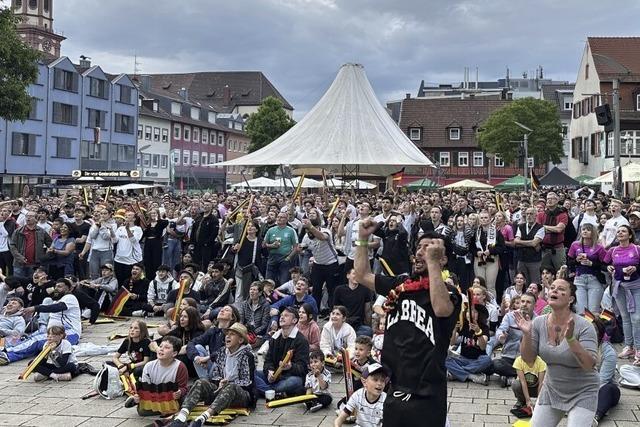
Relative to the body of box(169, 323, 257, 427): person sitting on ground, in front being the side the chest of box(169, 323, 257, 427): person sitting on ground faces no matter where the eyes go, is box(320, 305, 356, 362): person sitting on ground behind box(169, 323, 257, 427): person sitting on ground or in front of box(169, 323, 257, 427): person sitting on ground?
behind

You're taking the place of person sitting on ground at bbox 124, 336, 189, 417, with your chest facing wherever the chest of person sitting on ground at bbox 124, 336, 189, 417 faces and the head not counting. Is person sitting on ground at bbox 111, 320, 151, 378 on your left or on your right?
on your right

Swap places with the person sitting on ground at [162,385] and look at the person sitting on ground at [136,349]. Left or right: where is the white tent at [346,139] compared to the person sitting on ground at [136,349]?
right

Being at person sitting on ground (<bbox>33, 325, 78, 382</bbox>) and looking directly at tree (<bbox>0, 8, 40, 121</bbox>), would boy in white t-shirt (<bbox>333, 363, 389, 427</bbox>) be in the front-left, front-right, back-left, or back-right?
back-right

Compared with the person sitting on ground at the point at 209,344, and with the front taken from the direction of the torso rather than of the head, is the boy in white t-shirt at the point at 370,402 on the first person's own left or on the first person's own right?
on the first person's own left

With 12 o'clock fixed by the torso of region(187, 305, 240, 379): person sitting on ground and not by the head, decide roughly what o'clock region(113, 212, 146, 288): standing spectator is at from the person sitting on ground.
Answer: The standing spectator is roughly at 4 o'clock from the person sitting on ground.
